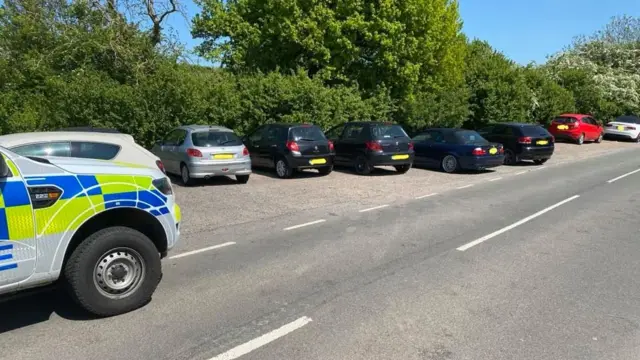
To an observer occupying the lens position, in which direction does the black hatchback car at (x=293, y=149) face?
facing away from the viewer and to the left of the viewer

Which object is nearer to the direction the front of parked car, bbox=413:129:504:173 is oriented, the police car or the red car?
the red car

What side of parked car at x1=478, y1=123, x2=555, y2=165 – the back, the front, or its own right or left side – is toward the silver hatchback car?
left

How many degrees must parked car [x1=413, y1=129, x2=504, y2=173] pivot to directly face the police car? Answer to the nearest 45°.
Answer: approximately 135° to its left

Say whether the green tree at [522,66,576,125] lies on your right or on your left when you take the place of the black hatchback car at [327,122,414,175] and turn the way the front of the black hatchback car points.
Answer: on your right

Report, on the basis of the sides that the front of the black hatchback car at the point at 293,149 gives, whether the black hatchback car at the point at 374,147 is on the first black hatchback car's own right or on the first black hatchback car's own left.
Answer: on the first black hatchback car's own right

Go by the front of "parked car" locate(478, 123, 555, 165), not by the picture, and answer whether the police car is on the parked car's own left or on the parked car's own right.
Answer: on the parked car's own left

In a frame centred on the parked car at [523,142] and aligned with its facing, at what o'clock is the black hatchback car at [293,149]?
The black hatchback car is roughly at 9 o'clock from the parked car.

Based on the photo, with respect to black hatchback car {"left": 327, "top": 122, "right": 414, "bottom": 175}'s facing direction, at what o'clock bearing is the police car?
The police car is roughly at 8 o'clock from the black hatchback car.

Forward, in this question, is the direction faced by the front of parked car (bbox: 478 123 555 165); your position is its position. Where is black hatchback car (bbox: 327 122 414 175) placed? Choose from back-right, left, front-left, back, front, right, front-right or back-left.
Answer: left

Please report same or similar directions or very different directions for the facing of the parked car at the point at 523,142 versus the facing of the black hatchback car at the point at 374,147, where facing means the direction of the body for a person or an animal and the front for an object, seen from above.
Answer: same or similar directions

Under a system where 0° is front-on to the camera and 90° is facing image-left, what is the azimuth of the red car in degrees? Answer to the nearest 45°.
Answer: approximately 225°

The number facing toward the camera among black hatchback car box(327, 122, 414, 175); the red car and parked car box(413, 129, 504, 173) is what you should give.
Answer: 0

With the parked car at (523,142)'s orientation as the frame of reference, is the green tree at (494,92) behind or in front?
in front

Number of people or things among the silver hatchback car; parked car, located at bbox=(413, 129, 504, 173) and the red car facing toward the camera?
0
